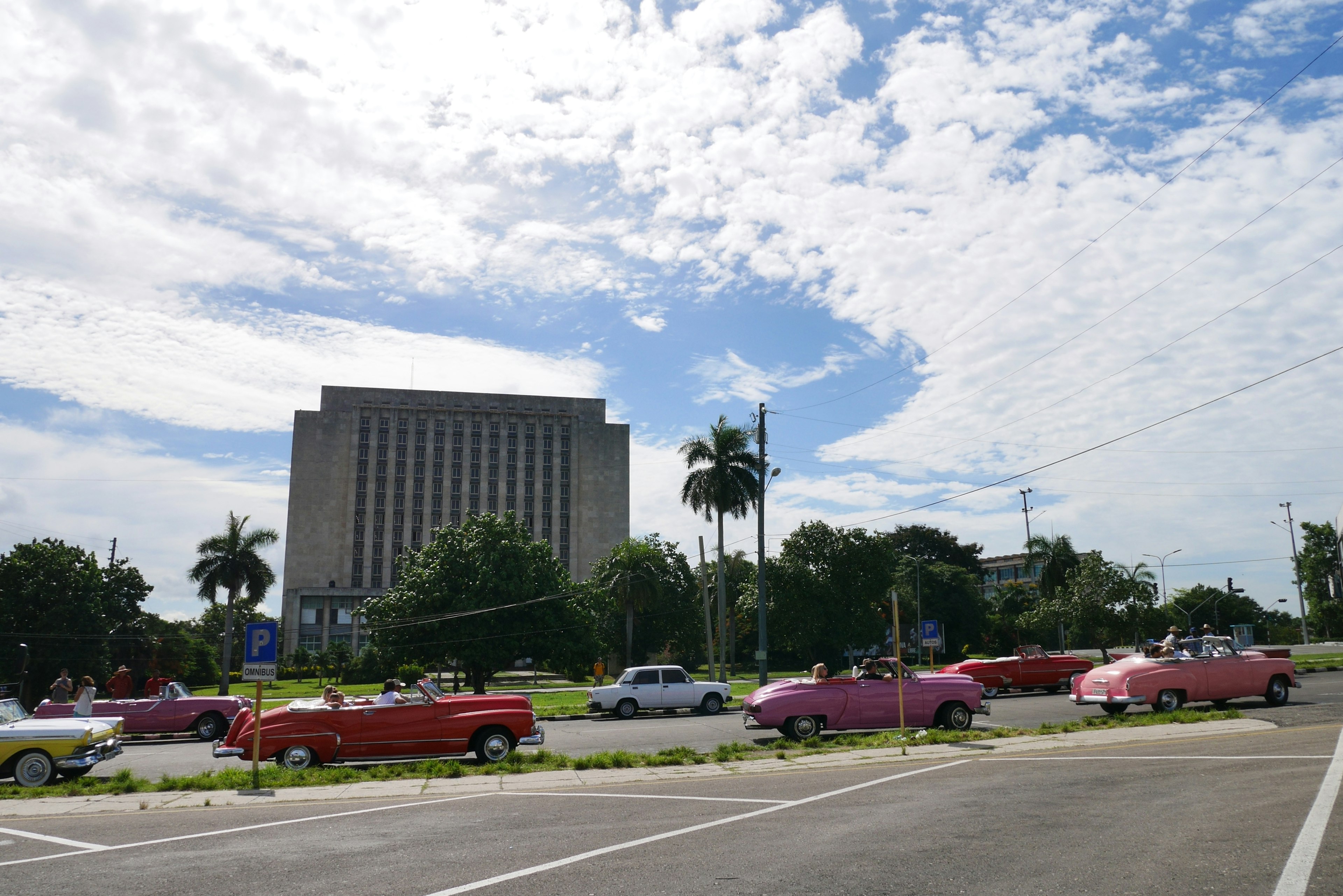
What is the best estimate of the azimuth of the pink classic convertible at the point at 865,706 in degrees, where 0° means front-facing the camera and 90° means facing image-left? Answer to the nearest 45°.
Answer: approximately 270°

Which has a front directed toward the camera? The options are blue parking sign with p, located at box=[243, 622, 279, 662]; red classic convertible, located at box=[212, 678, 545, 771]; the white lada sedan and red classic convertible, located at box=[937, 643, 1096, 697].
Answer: the blue parking sign with p

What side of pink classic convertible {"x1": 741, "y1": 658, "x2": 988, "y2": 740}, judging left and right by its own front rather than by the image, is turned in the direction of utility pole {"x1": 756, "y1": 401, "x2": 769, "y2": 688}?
left

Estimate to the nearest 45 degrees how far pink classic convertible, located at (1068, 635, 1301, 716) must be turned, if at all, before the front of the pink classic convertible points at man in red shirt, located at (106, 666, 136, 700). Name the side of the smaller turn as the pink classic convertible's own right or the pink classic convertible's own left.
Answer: approximately 135° to the pink classic convertible's own left

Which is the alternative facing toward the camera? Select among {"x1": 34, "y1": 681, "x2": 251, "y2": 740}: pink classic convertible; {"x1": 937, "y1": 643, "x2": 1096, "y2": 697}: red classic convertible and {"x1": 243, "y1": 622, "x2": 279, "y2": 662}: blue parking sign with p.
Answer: the blue parking sign with p

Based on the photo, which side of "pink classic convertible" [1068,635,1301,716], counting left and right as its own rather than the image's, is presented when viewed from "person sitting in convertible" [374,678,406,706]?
back

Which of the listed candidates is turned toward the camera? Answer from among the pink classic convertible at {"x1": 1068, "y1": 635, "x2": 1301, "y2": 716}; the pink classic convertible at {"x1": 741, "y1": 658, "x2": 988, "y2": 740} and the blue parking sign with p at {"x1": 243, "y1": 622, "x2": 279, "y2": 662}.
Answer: the blue parking sign with p

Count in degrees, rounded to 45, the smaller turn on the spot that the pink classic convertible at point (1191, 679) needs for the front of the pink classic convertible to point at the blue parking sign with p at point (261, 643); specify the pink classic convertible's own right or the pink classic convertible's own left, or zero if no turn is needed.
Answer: approximately 180°

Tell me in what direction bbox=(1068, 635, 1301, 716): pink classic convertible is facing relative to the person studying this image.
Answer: facing away from the viewer and to the right of the viewer

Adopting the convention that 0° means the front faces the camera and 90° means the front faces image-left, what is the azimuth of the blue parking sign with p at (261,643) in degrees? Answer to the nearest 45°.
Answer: approximately 0°

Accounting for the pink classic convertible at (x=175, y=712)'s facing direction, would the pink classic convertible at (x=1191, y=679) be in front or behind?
in front

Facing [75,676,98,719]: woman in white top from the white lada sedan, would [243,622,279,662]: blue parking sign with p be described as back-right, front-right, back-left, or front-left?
front-left
